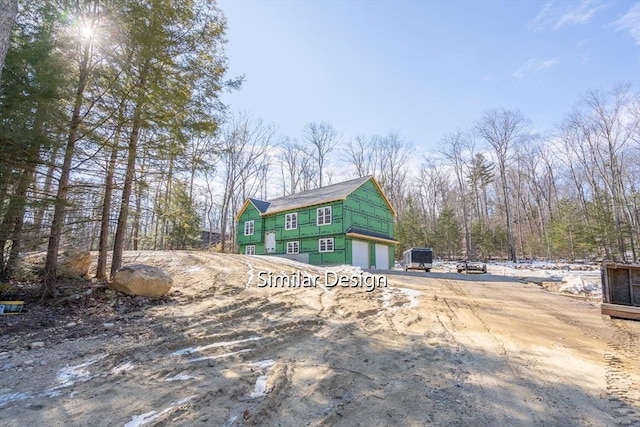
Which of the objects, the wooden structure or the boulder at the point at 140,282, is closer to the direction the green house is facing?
the boulder

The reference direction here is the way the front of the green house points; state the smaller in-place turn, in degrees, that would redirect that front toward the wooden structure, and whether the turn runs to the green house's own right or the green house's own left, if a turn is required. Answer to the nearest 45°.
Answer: approximately 90° to the green house's own left

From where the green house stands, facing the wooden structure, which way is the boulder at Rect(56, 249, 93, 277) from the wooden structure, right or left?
right

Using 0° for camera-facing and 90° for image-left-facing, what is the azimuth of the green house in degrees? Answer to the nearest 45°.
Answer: approximately 45°

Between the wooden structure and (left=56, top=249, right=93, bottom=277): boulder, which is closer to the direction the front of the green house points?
the boulder

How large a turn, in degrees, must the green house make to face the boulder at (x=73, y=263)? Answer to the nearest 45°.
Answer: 0° — it already faces it

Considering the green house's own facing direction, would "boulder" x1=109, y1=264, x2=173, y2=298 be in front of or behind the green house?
in front
